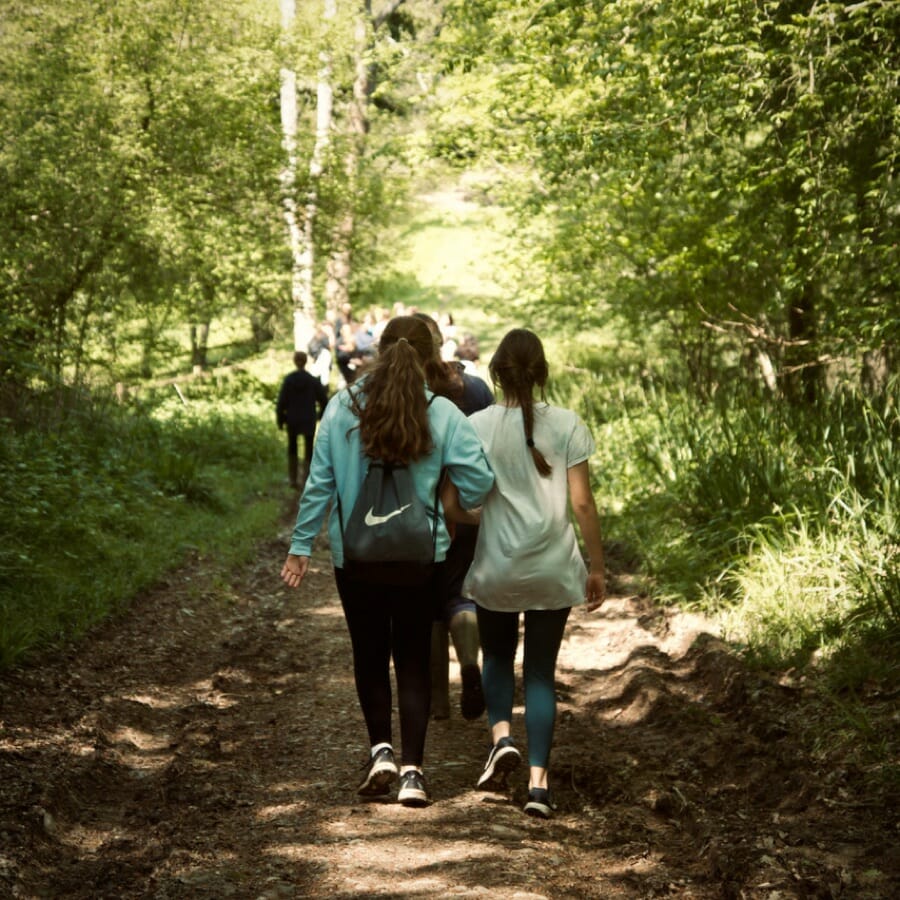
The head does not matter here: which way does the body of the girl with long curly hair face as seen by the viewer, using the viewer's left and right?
facing away from the viewer

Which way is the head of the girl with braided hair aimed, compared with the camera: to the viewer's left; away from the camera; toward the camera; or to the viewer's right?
away from the camera

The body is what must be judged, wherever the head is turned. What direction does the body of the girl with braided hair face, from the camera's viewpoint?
away from the camera

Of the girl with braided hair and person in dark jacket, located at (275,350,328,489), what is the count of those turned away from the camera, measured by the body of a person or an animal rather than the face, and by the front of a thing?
2

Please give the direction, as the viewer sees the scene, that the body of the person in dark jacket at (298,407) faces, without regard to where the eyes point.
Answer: away from the camera

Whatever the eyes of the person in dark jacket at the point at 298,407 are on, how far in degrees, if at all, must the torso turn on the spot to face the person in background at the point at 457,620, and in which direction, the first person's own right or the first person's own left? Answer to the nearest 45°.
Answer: approximately 180°

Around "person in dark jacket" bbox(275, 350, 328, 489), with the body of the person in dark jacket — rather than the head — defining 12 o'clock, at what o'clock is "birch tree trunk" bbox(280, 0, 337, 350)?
The birch tree trunk is roughly at 12 o'clock from the person in dark jacket.

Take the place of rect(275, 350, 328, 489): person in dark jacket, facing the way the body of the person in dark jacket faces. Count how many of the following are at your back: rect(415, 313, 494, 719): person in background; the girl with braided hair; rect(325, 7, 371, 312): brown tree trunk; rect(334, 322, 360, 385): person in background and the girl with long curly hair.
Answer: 3

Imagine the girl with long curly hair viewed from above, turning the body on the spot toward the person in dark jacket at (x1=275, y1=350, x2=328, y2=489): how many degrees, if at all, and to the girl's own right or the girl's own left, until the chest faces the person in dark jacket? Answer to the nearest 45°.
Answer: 0° — they already face them

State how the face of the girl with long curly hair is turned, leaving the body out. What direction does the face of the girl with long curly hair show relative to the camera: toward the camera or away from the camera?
away from the camera
